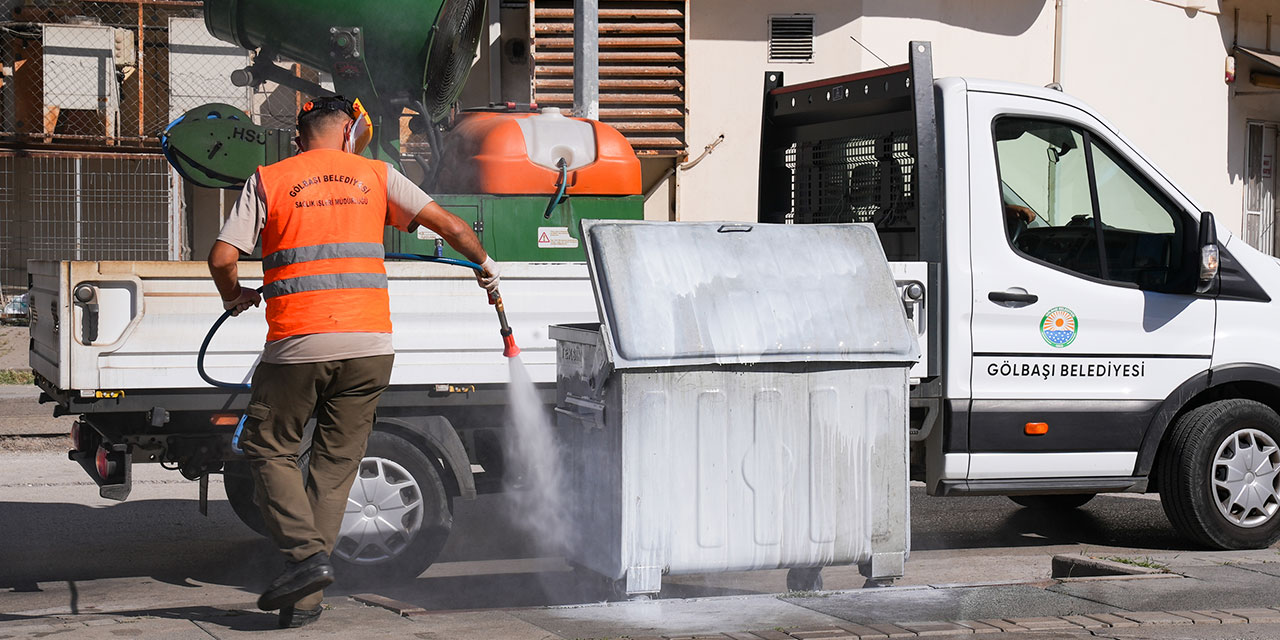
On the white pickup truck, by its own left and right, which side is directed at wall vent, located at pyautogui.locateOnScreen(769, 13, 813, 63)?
left

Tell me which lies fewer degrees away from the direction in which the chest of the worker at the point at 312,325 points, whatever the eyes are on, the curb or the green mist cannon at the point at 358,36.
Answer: the green mist cannon

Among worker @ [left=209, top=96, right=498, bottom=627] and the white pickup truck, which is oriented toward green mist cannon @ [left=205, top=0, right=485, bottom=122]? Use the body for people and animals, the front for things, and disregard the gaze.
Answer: the worker

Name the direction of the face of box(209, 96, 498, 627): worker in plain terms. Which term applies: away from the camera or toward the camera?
away from the camera

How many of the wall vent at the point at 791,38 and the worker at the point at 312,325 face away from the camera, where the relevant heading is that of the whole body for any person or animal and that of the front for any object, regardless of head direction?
1

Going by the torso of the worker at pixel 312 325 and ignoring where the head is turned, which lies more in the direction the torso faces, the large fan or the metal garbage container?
the large fan

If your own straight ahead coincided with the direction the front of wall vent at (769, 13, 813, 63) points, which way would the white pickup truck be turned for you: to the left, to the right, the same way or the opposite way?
to the left

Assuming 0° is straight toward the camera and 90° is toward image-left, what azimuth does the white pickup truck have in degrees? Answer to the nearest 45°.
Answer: approximately 270°

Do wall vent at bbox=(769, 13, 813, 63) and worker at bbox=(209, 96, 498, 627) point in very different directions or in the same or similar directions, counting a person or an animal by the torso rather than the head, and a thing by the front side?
very different directions

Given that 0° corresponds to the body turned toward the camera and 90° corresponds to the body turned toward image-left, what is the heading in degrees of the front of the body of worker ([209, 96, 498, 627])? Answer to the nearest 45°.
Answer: approximately 180°

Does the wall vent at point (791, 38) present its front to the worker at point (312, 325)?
yes

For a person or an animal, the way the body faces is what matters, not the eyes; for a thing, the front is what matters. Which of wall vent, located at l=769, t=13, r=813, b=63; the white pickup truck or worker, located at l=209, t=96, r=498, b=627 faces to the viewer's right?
the white pickup truck

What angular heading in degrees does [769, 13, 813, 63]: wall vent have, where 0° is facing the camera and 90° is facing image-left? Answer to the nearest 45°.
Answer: approximately 0°

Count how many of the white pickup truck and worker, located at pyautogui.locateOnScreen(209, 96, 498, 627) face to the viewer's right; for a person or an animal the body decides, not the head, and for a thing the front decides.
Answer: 1

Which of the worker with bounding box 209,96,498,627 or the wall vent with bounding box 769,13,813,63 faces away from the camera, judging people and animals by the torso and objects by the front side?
the worker
